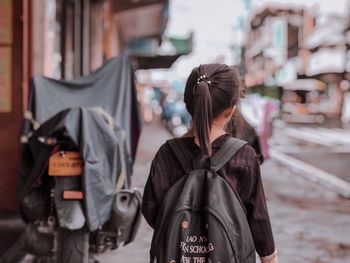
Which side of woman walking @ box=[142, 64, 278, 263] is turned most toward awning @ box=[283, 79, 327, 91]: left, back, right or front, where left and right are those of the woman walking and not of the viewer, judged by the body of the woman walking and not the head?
front

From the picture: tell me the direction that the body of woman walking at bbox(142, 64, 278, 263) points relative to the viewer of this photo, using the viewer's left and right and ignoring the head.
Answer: facing away from the viewer

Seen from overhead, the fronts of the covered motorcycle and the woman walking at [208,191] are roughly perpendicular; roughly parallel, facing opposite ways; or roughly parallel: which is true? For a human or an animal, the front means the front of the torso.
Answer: roughly parallel

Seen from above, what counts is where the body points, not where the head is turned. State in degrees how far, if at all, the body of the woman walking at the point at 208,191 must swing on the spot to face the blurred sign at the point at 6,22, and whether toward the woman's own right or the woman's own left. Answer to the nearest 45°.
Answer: approximately 45° to the woman's own left

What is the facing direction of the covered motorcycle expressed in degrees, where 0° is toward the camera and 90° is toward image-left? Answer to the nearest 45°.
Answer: approximately 180°

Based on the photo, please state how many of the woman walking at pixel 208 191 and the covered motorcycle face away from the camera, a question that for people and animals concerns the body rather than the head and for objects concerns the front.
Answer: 2

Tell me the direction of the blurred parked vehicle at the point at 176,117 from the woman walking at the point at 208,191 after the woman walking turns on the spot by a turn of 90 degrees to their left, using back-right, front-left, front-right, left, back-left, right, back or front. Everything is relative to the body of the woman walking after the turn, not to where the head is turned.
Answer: right

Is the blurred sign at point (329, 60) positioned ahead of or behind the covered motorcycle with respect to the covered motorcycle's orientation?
ahead

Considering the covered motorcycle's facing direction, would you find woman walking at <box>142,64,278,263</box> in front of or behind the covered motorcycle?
behind

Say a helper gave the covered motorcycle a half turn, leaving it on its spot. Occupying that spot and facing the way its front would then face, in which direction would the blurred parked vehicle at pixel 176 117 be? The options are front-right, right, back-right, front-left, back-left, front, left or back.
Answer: back

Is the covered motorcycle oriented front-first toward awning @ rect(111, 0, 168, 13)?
yes
